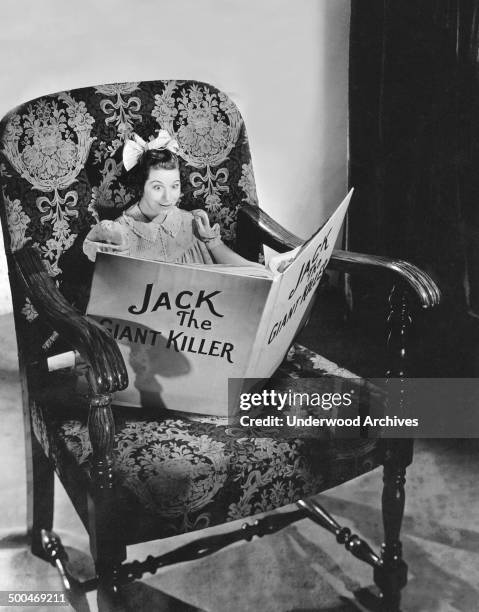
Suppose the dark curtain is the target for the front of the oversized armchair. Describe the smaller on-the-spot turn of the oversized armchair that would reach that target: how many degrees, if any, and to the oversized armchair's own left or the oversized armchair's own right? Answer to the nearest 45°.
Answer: approximately 90° to the oversized armchair's own left

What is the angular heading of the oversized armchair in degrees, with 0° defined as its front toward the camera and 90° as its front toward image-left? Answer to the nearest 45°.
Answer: approximately 315°
